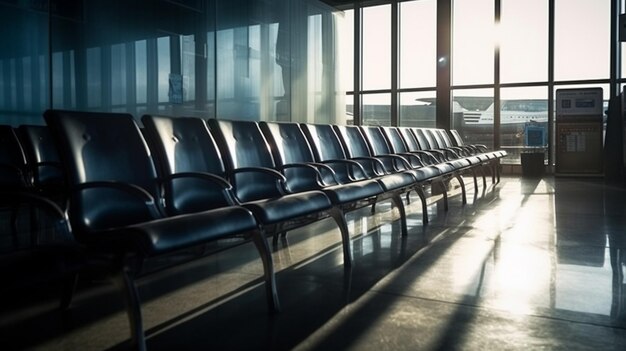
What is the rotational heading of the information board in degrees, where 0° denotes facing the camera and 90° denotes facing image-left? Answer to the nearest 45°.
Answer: approximately 0°
